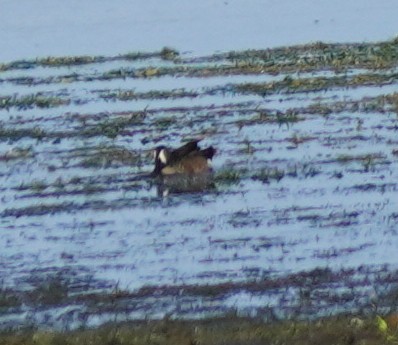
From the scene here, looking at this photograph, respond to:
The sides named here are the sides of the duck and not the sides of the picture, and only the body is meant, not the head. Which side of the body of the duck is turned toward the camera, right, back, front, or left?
left
